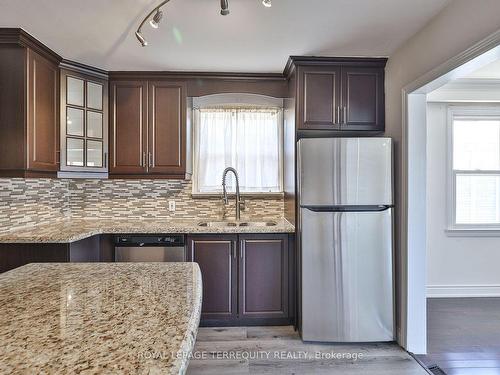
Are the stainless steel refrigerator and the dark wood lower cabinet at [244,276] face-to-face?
no

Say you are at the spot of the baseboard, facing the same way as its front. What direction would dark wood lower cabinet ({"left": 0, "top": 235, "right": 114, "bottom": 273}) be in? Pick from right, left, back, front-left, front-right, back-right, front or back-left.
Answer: front-right

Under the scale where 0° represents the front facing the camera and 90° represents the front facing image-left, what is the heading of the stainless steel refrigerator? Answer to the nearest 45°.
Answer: approximately 0°

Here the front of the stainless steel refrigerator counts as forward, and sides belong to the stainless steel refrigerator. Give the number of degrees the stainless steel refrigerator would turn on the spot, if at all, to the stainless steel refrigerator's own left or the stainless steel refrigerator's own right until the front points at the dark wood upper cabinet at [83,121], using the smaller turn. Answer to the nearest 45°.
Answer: approximately 90° to the stainless steel refrigerator's own right

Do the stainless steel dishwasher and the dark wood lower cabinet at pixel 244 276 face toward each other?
no

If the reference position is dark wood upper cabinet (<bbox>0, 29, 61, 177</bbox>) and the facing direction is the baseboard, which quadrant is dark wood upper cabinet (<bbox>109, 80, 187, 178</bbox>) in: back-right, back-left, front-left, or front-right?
front-left

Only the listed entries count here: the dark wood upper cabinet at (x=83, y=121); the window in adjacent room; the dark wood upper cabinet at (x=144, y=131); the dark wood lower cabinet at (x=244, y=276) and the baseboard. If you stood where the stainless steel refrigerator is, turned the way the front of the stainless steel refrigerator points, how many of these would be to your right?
3

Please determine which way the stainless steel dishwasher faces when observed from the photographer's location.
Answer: facing the viewer

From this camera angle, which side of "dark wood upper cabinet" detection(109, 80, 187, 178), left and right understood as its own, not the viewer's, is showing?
front

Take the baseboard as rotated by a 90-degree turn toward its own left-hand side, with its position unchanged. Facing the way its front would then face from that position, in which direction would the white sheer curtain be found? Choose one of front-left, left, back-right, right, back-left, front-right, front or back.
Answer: back-right

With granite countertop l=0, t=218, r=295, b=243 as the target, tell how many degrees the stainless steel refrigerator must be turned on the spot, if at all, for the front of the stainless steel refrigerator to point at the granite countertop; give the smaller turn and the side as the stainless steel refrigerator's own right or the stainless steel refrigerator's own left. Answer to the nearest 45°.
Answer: approximately 90° to the stainless steel refrigerator's own right

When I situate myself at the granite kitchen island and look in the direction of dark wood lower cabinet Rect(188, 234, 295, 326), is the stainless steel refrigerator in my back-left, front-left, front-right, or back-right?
front-right

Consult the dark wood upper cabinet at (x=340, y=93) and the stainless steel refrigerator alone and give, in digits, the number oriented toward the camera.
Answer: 2

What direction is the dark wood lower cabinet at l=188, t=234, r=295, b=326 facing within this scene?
toward the camera

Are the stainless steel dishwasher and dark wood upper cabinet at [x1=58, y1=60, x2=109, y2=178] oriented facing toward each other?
no
